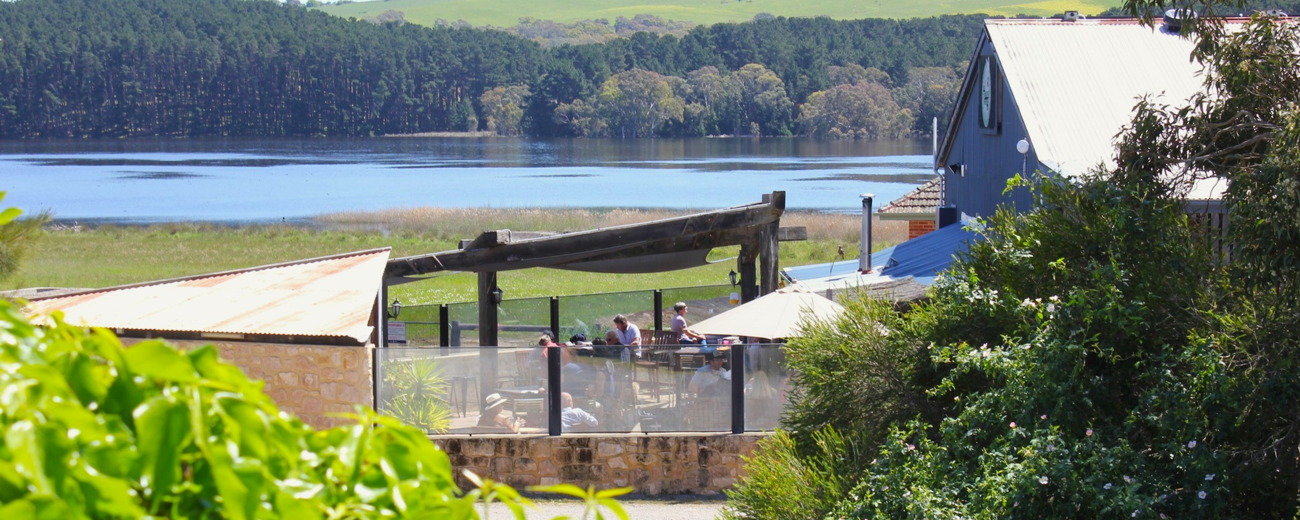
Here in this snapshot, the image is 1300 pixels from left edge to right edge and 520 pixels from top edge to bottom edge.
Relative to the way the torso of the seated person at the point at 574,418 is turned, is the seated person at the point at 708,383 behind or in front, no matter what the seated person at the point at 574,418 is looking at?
in front

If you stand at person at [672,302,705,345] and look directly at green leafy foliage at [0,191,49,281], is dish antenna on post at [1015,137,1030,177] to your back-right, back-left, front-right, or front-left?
back-left

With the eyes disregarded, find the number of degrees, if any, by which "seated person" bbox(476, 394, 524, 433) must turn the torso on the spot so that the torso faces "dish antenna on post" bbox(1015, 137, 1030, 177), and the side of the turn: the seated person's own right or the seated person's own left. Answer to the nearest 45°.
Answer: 0° — they already face it

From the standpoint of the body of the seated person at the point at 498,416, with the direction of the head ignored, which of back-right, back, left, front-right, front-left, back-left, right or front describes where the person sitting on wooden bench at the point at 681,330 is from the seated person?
front-left

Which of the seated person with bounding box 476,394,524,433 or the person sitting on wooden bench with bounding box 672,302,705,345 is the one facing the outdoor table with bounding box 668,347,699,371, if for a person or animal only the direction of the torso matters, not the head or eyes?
the seated person

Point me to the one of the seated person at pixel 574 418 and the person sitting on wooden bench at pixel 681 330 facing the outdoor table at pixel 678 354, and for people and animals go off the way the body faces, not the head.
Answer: the seated person

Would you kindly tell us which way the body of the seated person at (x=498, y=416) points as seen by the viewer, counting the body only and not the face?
to the viewer's right

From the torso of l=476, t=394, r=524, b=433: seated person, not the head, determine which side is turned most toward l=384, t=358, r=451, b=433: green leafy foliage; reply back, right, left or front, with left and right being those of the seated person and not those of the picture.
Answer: back

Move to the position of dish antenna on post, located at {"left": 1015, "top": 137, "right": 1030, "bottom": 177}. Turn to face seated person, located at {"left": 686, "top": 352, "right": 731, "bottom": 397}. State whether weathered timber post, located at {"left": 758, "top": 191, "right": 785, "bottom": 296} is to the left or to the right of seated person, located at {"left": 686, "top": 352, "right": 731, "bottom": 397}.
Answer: right
